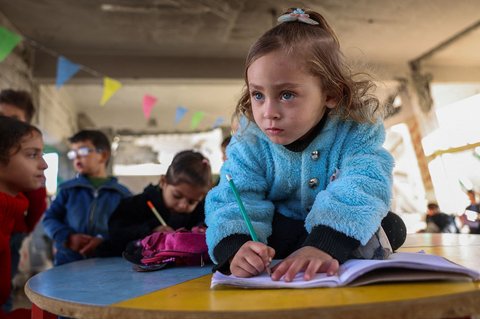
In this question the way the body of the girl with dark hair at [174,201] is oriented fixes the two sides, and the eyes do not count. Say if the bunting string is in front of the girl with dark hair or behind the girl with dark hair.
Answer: behind

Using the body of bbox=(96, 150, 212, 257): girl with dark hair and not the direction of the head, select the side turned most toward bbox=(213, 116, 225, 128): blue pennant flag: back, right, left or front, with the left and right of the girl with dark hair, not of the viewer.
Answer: back

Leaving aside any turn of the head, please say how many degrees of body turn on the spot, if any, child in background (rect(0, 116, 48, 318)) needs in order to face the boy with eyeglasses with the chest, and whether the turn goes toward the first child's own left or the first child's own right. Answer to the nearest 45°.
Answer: approximately 45° to the first child's own left

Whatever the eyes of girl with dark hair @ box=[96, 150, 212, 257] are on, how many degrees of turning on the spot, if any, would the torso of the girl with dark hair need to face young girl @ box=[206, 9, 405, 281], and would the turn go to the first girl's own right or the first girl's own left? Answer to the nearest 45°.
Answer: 0° — they already face them

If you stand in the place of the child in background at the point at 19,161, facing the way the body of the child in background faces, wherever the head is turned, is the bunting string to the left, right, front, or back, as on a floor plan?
left

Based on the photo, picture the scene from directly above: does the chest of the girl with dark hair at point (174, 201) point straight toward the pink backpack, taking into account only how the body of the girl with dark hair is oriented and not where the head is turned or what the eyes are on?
yes

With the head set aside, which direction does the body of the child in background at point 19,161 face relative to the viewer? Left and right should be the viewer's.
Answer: facing to the right of the viewer

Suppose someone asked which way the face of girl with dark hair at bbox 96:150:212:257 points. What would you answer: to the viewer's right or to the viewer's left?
to the viewer's right

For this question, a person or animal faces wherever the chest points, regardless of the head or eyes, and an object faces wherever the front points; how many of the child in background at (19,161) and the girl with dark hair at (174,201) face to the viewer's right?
1

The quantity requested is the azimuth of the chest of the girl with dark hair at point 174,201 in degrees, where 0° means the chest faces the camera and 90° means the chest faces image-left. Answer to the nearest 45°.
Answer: approximately 0°
